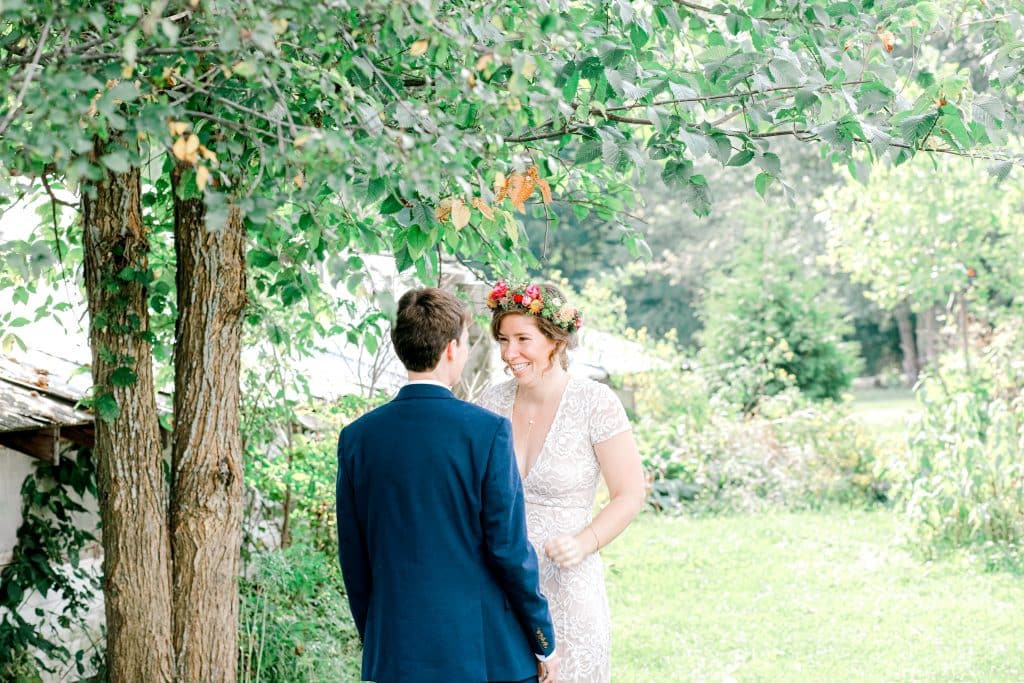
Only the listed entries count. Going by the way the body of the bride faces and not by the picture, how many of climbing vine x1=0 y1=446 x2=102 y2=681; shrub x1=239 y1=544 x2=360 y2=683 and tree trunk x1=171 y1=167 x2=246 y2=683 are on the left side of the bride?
0

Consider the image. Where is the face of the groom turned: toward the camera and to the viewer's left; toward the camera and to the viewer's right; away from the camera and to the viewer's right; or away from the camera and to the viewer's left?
away from the camera and to the viewer's right

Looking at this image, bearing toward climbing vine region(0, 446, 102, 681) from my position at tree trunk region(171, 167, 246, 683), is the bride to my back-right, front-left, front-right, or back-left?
back-right

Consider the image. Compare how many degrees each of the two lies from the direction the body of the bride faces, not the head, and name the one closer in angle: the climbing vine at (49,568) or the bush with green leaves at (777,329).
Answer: the climbing vine

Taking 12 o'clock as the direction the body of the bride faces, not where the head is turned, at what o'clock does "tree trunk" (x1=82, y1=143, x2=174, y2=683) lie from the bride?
The tree trunk is roughly at 2 o'clock from the bride.

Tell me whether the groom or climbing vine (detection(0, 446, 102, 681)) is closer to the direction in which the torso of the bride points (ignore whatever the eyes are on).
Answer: the groom

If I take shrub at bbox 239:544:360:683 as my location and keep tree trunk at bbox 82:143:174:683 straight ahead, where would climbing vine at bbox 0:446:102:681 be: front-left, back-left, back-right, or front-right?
front-right

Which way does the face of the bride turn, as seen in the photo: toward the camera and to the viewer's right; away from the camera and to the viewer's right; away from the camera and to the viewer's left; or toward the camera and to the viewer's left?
toward the camera and to the viewer's left

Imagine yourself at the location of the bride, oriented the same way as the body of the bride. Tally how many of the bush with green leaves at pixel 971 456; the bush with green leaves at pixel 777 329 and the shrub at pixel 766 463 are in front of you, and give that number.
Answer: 0

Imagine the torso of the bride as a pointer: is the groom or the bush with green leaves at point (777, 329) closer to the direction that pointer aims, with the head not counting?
the groom

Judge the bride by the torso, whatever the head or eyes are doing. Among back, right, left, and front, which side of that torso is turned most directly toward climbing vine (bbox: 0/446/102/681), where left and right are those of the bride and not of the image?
right

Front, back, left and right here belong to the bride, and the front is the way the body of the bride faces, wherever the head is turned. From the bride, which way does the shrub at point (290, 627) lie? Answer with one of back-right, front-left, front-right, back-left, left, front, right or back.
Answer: right

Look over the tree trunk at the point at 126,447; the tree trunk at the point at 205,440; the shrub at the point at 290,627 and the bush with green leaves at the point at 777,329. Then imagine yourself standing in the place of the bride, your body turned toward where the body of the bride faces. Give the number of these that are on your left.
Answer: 0

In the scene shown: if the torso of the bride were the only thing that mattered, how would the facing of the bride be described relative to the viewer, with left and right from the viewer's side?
facing the viewer and to the left of the viewer

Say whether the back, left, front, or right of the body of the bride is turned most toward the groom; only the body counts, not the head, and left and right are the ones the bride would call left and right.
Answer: front

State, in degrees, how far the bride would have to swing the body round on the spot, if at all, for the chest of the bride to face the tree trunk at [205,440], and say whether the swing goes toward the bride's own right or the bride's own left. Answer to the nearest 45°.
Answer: approximately 45° to the bride's own right

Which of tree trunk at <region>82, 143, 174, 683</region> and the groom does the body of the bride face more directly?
the groom
